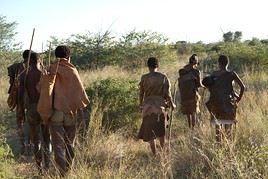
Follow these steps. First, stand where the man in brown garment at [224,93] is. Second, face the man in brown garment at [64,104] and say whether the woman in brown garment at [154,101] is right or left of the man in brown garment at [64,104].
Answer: right

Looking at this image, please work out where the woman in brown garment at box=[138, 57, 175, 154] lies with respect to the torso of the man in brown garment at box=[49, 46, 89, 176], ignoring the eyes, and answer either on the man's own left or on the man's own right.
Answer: on the man's own right

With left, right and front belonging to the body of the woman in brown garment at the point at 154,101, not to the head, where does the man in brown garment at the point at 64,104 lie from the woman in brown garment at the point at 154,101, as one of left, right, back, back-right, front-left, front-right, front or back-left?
back-left

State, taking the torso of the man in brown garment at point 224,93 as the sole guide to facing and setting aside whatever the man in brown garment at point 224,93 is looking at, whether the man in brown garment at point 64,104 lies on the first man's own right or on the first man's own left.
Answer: on the first man's own left

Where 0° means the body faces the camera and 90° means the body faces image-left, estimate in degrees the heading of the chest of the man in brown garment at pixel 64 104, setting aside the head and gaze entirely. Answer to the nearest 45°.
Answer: approximately 180°

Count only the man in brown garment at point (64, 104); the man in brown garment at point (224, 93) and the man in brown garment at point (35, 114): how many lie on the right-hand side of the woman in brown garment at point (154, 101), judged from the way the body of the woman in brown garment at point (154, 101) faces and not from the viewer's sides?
1

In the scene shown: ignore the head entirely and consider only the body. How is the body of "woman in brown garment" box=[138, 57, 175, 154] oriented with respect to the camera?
away from the camera

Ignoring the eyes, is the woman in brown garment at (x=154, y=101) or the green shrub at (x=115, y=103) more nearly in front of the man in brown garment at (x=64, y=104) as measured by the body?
the green shrub

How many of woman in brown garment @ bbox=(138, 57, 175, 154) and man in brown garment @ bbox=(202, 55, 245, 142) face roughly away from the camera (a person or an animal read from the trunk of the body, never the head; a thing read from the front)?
2

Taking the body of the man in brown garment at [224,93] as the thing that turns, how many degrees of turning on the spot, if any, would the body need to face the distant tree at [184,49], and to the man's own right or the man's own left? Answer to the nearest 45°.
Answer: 0° — they already face it

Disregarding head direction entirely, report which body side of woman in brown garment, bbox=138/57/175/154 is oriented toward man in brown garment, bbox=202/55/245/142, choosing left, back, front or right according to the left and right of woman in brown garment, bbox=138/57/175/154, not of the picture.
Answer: right

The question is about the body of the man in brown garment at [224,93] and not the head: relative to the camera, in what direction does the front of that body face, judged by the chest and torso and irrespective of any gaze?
away from the camera

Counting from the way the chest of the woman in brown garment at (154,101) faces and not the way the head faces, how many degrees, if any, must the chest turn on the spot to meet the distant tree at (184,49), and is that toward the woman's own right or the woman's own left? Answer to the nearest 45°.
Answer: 0° — they already face it
